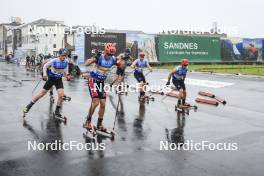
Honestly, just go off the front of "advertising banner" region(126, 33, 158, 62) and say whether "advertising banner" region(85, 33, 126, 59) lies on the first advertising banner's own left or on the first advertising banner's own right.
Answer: on the first advertising banner's own right

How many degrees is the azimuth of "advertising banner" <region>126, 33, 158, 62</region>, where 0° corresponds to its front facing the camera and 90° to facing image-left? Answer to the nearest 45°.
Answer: approximately 0°

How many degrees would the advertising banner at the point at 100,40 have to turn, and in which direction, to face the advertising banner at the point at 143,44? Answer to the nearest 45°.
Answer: approximately 135° to its left

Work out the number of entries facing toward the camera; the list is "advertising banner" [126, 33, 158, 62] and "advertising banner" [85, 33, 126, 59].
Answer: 2

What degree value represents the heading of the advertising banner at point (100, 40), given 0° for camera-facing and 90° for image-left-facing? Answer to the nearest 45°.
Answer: approximately 0°
